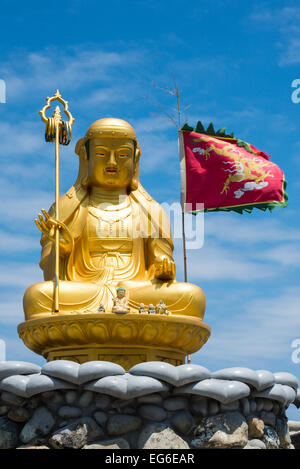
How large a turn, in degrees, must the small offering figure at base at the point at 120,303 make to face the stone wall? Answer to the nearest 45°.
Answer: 0° — it already faces it

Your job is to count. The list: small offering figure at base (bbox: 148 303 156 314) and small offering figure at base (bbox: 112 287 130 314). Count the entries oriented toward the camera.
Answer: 2

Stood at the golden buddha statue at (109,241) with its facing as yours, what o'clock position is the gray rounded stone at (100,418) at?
The gray rounded stone is roughly at 12 o'clock from the golden buddha statue.

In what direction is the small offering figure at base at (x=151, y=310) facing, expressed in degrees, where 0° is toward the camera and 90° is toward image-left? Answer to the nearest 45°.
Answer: approximately 0°

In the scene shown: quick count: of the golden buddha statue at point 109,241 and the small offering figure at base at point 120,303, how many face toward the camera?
2

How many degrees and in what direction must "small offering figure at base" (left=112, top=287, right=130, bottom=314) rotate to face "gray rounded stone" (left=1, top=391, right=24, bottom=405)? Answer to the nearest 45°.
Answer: approximately 45° to its right

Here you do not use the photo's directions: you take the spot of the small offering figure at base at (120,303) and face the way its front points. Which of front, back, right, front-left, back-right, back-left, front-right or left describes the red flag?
back-left
